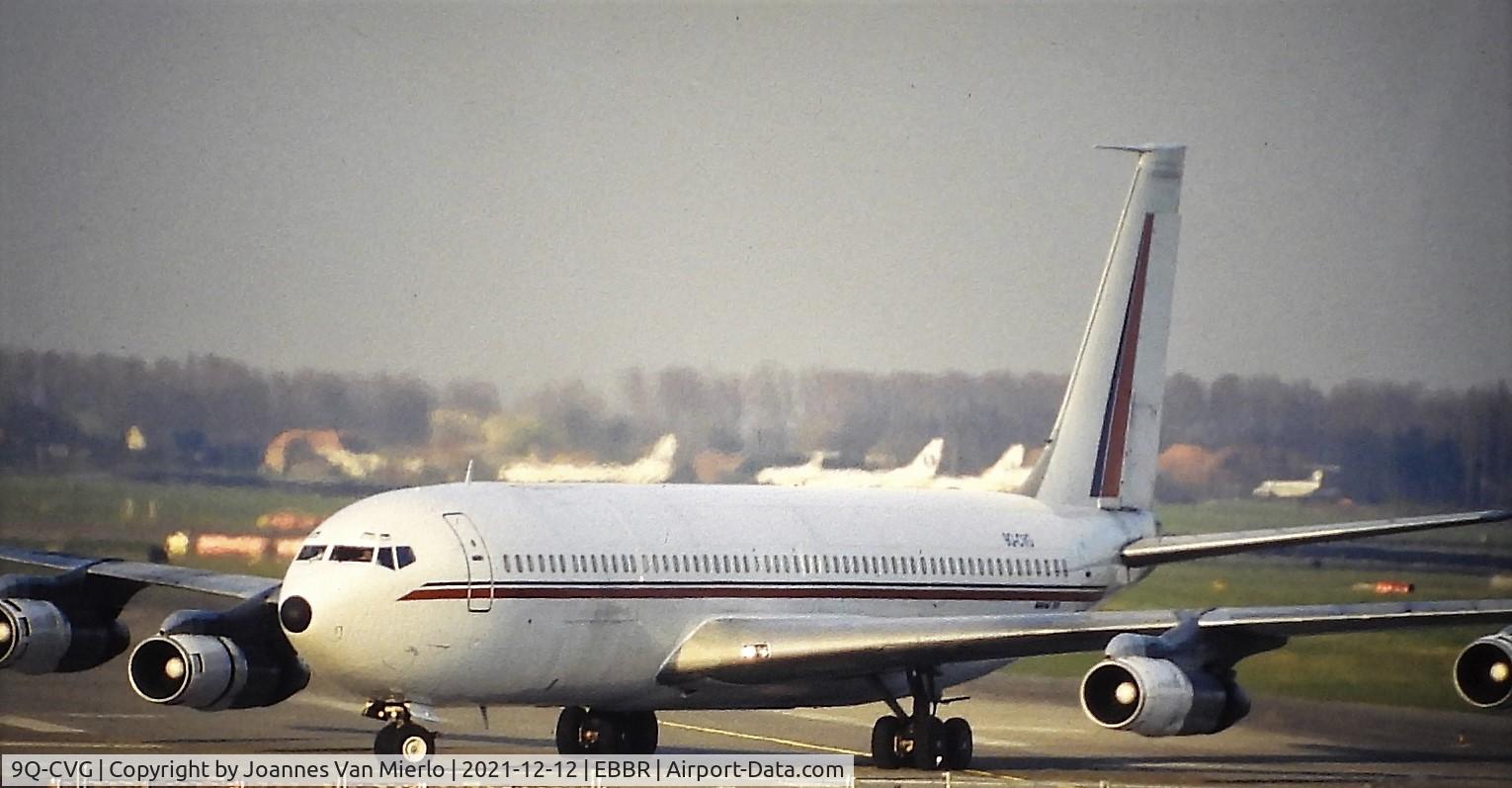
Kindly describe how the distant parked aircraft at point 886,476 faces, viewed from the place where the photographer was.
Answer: facing to the left of the viewer

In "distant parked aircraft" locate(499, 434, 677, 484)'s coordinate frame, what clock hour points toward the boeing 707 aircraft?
The boeing 707 aircraft is roughly at 9 o'clock from the distant parked aircraft.

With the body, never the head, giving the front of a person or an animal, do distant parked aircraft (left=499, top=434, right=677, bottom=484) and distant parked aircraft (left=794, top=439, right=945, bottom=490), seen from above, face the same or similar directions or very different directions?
same or similar directions

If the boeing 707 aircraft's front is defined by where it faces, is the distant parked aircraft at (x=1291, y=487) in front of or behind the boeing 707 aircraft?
behind

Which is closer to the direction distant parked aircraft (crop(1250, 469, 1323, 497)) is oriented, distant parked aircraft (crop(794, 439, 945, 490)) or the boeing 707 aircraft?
the distant parked aircraft

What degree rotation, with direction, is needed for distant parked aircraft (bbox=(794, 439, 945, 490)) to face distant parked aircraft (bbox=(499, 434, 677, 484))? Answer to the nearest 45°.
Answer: approximately 45° to its left

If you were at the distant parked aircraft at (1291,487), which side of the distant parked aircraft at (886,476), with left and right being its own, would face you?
back

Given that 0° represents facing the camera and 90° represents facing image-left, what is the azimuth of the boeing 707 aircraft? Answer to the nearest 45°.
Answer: approximately 45°

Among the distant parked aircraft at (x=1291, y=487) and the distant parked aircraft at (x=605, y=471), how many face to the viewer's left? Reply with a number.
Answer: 2

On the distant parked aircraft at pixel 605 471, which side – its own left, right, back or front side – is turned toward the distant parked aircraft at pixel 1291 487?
back

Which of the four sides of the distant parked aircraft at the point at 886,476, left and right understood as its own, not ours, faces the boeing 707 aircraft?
left

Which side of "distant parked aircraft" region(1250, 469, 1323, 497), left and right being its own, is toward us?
left

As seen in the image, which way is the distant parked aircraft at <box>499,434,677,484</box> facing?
to the viewer's left

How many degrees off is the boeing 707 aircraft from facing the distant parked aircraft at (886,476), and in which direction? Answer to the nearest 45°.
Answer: approximately 135° to its right

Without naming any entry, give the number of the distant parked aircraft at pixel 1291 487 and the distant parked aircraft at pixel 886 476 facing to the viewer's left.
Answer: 2
